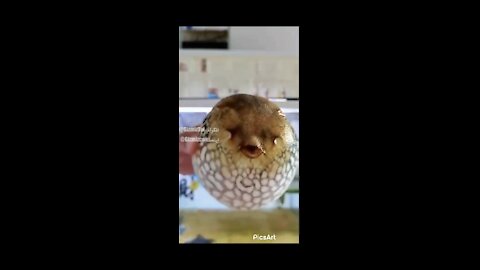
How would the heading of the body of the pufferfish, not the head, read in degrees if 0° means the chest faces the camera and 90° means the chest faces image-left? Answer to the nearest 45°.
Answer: approximately 0°
